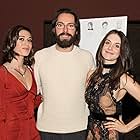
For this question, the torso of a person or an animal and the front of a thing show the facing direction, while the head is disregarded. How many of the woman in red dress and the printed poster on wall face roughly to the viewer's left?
0

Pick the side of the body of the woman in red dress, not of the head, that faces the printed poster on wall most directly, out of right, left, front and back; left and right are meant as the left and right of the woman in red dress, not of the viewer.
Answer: left

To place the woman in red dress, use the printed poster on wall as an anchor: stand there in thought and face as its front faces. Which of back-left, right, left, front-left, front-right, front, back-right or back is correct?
front-right

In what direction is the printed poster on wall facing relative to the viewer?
toward the camera

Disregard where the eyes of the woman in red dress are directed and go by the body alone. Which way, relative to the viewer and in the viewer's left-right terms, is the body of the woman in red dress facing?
facing the viewer and to the right of the viewer
